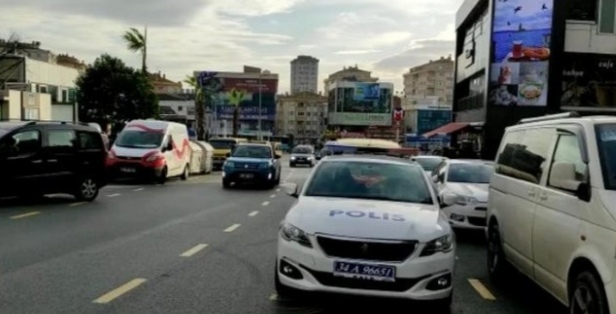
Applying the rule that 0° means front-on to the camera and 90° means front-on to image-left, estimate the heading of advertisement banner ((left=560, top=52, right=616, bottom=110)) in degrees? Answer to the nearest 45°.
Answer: approximately 0°

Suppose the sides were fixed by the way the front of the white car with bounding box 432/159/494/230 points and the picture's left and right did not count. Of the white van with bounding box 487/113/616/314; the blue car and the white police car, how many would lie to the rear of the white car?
1

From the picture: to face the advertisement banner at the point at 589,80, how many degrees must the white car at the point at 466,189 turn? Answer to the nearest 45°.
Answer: approximately 135° to its left

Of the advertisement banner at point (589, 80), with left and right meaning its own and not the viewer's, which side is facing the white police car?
front

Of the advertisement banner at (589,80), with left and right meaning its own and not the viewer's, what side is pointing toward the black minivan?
front

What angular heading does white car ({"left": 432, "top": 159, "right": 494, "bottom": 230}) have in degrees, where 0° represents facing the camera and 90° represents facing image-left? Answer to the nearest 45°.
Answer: approximately 315°

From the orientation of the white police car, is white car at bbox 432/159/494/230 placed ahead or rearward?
rearward

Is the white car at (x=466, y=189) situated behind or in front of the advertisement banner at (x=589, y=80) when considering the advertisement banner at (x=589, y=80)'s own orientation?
in front

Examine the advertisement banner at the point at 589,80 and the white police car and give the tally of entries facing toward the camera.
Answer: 2

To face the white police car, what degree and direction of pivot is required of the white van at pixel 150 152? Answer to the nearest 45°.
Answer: approximately 45° to its left

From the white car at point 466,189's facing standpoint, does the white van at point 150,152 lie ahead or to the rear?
to the rear

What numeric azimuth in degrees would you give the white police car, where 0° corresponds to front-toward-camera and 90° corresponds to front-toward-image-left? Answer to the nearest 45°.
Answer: approximately 0°
